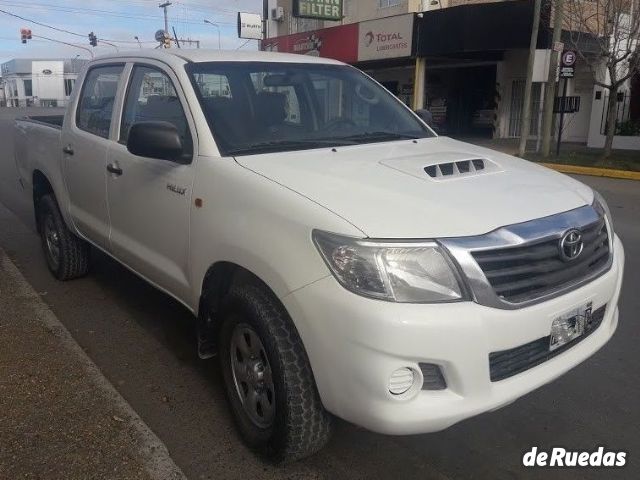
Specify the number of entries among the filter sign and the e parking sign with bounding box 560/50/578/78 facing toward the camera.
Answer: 2

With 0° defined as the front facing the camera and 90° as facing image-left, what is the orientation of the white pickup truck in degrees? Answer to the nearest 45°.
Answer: approximately 315°

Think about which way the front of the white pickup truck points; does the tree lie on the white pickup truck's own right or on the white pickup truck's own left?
on the white pickup truck's own left

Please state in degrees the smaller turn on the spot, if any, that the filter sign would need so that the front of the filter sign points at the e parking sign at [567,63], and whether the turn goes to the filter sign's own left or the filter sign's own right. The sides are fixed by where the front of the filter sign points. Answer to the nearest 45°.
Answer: approximately 45° to the filter sign's own left

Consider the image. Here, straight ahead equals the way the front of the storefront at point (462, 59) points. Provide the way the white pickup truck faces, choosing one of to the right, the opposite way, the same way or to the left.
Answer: to the left

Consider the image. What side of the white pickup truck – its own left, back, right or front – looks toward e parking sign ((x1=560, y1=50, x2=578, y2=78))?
left

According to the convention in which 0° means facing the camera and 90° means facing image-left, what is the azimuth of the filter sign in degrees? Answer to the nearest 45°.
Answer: approximately 0°

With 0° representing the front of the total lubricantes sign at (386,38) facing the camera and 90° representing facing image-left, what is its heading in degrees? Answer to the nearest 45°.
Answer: approximately 45°

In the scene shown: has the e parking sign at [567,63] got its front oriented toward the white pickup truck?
yes

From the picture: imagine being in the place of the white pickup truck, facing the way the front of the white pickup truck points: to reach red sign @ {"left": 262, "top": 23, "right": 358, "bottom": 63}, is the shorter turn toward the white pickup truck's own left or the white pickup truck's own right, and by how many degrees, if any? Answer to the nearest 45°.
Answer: approximately 135° to the white pickup truck's own left

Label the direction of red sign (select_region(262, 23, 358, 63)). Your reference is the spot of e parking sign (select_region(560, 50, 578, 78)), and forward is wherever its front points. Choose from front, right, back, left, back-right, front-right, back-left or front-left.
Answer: back-right

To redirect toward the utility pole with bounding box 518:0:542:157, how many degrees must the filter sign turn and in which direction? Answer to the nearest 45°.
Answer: approximately 45° to its left
